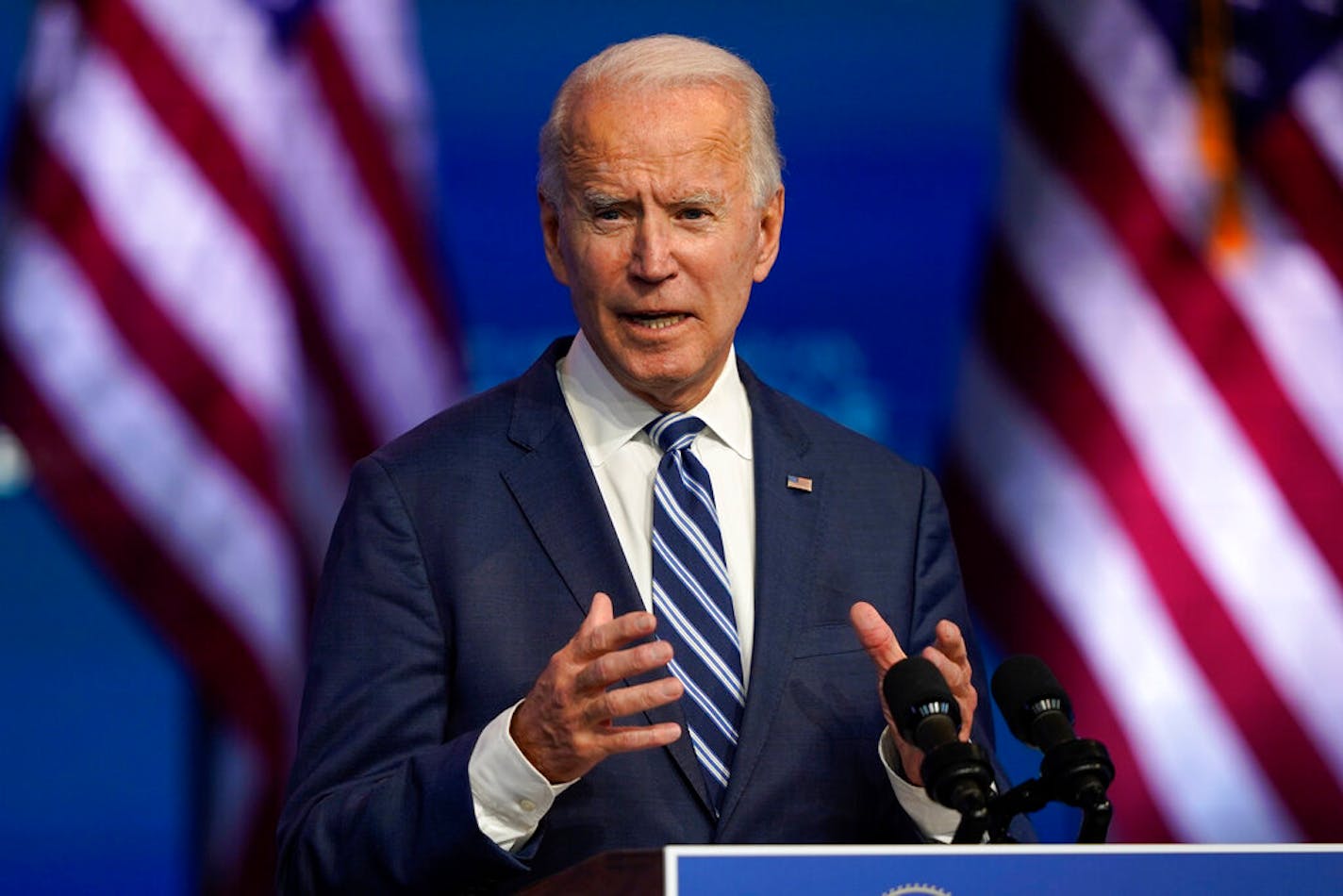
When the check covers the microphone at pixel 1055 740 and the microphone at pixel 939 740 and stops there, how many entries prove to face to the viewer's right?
0

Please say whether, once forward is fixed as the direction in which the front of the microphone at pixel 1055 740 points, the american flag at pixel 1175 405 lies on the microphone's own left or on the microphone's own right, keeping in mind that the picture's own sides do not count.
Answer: on the microphone's own right

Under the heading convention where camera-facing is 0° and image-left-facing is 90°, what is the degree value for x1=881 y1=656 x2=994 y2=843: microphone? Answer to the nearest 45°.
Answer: approximately 135°

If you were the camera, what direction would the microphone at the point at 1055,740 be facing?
facing away from the viewer and to the left of the viewer

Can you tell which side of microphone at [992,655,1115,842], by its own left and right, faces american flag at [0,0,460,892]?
front
